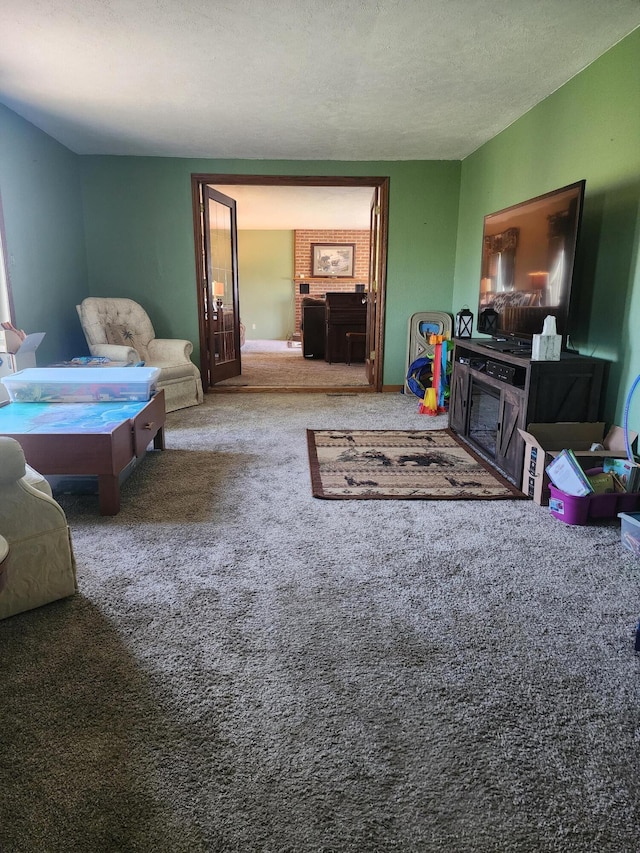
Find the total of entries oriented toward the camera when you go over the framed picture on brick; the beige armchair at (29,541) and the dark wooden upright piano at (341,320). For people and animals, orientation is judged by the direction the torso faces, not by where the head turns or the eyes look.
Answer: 2

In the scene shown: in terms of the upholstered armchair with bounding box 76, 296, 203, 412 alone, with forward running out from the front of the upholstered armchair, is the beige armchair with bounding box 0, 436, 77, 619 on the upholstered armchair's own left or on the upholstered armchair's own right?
on the upholstered armchair's own right

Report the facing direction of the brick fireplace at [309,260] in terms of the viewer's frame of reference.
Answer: facing the viewer

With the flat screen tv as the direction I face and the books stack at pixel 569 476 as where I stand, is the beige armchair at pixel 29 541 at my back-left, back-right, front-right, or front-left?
back-left

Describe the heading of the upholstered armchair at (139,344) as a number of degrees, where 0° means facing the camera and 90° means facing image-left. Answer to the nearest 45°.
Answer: approximately 315°

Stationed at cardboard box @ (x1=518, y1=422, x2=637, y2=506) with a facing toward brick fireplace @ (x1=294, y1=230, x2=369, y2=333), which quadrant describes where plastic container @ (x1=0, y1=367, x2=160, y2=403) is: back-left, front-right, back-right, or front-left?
front-left

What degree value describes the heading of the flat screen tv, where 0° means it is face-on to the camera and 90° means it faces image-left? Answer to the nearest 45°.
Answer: approximately 45°

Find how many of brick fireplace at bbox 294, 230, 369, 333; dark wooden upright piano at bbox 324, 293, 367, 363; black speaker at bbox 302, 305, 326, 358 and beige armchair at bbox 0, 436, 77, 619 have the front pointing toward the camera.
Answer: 3

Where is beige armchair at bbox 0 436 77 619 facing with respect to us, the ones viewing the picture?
facing away from the viewer and to the right of the viewer

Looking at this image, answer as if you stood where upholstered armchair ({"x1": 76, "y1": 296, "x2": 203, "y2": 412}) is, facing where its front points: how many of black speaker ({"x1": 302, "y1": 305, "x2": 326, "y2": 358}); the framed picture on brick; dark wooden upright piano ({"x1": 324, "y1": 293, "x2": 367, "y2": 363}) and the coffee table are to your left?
3

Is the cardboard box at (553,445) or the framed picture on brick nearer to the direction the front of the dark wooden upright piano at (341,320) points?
the cardboard box

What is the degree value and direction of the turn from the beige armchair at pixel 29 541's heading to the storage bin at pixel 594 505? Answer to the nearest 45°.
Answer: approximately 45° to its right

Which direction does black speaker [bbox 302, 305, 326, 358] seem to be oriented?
toward the camera

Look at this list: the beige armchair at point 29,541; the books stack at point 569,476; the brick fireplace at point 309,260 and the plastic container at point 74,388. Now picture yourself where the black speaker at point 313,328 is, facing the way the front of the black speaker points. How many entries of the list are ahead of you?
3

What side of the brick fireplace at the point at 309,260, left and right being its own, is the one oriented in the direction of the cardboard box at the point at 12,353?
front
